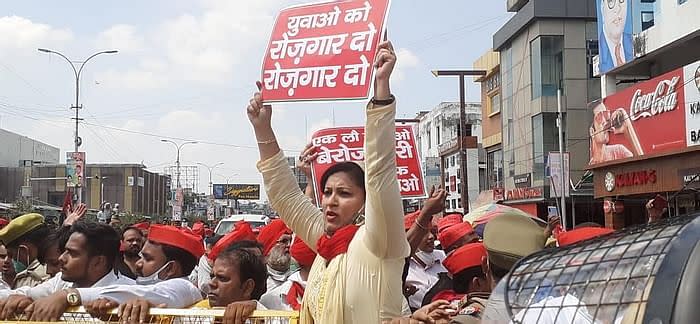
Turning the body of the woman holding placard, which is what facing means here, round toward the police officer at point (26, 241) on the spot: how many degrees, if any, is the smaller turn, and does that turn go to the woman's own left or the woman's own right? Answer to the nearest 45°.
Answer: approximately 90° to the woman's own right

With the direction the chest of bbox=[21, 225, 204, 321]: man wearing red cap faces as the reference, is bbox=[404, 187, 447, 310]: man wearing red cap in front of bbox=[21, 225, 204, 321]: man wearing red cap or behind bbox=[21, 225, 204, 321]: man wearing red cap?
behind

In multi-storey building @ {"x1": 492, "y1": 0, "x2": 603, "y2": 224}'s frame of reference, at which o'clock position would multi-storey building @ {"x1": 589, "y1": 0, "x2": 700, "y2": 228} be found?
multi-storey building @ {"x1": 589, "y1": 0, "x2": 700, "y2": 228} is roughly at 10 o'clock from multi-storey building @ {"x1": 492, "y1": 0, "x2": 603, "y2": 224}.

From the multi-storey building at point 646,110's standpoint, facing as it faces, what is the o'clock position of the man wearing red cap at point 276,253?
The man wearing red cap is roughly at 11 o'clock from the multi-storey building.

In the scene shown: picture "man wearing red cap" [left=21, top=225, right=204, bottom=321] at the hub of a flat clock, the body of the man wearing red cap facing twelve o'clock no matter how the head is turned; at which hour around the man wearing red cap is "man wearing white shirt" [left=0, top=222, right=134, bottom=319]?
The man wearing white shirt is roughly at 12 o'clock from the man wearing red cap.

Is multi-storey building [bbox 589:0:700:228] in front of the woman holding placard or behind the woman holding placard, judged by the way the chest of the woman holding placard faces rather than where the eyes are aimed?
behind

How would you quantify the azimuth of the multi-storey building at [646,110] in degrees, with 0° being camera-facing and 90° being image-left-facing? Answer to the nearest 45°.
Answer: approximately 45°
